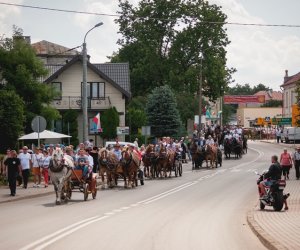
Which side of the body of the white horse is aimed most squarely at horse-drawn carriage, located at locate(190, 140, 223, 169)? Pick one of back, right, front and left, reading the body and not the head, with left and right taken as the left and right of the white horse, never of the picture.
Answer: back

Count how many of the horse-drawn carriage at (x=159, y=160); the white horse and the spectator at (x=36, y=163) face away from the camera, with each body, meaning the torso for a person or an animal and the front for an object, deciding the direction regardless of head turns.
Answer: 0

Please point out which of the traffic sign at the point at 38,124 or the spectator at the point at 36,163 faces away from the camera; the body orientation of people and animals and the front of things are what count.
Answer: the traffic sign

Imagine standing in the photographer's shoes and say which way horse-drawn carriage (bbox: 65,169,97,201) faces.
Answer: facing the viewer and to the left of the viewer

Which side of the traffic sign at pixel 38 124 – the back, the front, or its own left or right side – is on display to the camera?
back

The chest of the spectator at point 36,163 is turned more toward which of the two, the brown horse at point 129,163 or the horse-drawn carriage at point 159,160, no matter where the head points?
the brown horse

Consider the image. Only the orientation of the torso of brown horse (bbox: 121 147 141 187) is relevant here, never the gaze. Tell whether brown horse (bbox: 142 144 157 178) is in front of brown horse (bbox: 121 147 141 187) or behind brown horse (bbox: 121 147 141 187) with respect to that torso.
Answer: behind

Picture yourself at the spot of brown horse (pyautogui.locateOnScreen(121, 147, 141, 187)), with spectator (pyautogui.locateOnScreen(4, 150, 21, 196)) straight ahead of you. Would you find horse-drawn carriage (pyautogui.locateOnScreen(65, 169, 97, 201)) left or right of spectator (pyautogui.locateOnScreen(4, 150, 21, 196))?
left

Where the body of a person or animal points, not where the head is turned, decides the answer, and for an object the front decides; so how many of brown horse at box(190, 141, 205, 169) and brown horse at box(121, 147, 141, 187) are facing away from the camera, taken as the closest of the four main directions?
0
